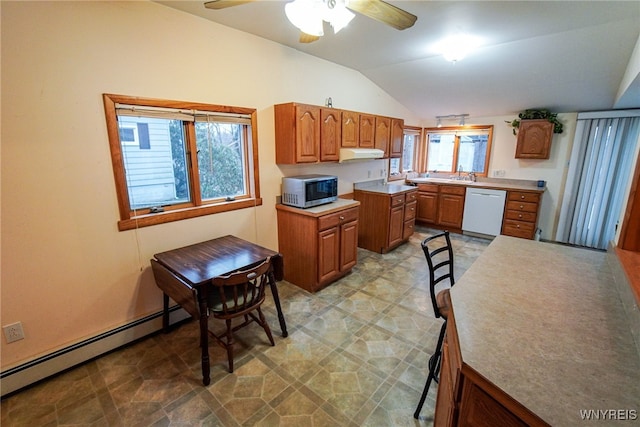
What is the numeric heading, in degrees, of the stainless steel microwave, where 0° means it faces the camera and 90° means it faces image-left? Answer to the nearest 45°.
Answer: approximately 315°

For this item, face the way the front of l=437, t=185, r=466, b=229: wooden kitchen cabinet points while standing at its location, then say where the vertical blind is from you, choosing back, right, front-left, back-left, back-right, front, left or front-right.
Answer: left

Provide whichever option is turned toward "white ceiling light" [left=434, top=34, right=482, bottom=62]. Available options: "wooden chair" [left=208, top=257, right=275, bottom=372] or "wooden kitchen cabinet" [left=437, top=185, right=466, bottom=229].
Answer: the wooden kitchen cabinet

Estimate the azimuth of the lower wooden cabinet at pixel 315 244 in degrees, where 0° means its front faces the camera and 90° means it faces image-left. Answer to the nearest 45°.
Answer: approximately 315°

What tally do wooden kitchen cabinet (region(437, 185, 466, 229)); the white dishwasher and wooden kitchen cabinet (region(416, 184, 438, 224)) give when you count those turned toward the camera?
3

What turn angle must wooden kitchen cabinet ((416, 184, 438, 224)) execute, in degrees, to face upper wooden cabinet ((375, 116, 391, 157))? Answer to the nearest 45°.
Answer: approximately 45° to its right

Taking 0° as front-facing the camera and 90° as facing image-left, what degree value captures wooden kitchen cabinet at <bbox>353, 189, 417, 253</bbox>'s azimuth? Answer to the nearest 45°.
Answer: approximately 315°

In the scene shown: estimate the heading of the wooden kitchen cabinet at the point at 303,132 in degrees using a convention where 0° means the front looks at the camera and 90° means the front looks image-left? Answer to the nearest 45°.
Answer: approximately 315°
